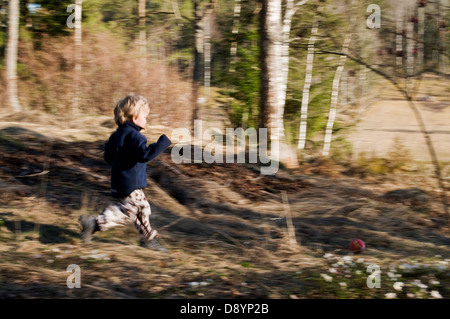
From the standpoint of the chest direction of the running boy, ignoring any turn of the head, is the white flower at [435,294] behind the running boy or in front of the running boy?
in front

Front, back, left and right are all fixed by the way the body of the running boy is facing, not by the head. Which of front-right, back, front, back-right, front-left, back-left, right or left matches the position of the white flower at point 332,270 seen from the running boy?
front-right

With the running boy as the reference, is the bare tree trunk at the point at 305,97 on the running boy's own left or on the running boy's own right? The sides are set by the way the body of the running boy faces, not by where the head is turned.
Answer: on the running boy's own left

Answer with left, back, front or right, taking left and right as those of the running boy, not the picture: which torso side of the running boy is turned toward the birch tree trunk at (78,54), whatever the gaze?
left

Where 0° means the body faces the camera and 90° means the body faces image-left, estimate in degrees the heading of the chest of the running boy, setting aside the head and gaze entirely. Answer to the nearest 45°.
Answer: approximately 270°

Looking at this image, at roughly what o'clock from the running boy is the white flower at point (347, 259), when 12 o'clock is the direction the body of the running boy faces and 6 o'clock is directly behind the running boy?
The white flower is roughly at 1 o'clock from the running boy.

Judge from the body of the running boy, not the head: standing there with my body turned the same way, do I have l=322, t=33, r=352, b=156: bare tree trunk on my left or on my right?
on my left

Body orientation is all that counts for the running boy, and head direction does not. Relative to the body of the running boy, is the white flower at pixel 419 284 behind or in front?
in front

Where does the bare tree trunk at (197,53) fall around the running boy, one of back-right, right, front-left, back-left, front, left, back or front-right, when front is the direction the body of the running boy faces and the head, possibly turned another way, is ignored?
left

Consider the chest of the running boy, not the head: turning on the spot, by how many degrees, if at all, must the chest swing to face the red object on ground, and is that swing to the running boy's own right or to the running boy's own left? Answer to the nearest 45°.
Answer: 0° — they already face it

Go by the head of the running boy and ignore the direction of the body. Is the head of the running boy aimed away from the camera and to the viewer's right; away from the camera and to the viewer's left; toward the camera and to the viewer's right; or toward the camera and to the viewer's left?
away from the camera and to the viewer's right

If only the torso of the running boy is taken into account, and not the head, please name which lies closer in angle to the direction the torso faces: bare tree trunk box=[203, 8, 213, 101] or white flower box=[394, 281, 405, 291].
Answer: the white flower
